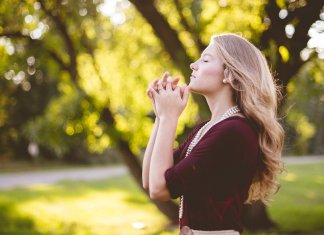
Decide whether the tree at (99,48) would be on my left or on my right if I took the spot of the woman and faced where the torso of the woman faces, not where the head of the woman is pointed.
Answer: on my right

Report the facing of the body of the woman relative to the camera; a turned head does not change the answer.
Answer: to the viewer's left

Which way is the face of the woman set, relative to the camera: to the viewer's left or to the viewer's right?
to the viewer's left
